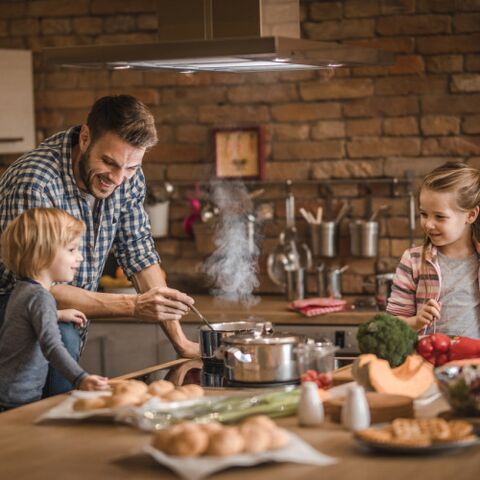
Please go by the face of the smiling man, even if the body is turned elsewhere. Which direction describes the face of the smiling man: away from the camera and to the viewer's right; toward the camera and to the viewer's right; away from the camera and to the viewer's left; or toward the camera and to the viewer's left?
toward the camera and to the viewer's right

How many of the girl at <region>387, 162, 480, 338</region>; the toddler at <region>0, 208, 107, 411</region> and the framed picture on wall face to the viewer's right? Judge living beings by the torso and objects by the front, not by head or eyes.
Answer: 1

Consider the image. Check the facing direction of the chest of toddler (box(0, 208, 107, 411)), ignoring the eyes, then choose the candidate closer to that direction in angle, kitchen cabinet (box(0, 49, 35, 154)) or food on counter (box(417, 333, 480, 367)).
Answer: the food on counter

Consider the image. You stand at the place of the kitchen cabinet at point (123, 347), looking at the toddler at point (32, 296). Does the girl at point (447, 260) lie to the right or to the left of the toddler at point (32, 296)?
left

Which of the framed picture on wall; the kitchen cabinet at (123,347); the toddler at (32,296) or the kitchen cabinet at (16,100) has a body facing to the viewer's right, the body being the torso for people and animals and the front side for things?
the toddler

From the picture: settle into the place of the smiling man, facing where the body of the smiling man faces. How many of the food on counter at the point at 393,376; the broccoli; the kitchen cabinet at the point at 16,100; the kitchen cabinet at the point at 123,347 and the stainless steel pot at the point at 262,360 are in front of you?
3

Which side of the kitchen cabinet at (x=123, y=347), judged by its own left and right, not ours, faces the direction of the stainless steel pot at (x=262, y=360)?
front

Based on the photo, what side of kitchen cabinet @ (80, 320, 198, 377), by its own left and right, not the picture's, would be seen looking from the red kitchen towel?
left

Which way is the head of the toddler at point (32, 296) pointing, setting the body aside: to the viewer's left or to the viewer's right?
to the viewer's right

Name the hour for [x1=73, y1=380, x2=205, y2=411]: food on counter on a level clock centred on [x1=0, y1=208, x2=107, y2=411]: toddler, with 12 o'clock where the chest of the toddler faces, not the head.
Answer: The food on counter is roughly at 2 o'clock from the toddler.

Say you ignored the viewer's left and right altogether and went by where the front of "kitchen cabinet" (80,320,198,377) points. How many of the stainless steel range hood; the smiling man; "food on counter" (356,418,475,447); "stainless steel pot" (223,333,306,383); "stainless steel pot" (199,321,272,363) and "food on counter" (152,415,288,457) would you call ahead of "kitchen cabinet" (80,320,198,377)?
6

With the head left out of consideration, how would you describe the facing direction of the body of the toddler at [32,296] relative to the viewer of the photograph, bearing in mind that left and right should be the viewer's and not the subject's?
facing to the right of the viewer

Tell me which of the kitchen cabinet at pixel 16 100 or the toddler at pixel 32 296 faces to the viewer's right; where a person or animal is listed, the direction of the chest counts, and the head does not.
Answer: the toddler

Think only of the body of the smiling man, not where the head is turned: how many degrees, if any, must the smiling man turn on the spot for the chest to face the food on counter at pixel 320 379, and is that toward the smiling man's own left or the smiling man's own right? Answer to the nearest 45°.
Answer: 0° — they already face it
